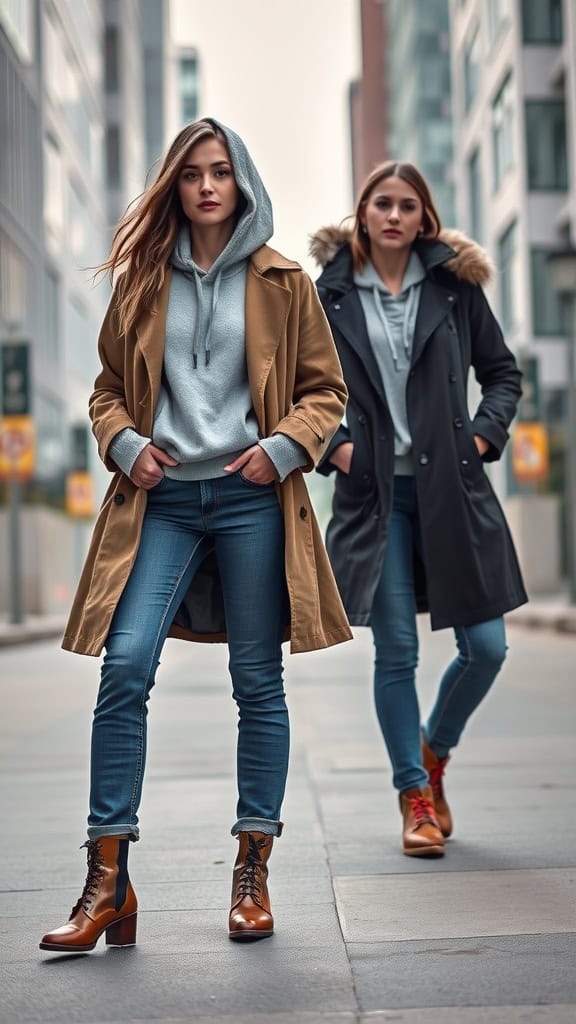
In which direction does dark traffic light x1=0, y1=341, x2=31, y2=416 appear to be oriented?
toward the camera

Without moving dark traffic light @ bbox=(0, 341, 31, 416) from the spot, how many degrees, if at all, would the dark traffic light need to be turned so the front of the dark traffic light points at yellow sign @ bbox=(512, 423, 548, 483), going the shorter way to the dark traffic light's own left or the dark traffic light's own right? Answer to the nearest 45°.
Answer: approximately 90° to the dark traffic light's own left

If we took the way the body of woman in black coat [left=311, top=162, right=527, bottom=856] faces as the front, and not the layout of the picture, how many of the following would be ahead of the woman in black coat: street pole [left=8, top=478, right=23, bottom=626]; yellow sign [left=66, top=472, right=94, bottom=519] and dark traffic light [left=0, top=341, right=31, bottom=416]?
0

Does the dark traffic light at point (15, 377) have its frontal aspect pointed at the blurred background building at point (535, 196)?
no

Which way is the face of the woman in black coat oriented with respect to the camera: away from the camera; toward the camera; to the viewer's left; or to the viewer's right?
toward the camera

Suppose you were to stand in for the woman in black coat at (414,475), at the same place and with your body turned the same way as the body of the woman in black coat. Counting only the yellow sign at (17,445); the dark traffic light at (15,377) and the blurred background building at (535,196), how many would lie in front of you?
0

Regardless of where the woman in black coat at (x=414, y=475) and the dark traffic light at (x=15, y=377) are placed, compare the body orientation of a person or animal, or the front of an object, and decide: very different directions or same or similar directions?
same or similar directions

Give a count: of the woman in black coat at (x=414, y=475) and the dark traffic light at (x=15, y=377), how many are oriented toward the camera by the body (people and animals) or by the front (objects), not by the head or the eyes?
2

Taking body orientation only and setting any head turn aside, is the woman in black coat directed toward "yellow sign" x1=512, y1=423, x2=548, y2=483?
no

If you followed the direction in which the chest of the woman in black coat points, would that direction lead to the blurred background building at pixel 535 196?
no

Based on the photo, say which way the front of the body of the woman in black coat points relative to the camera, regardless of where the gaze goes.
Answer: toward the camera
